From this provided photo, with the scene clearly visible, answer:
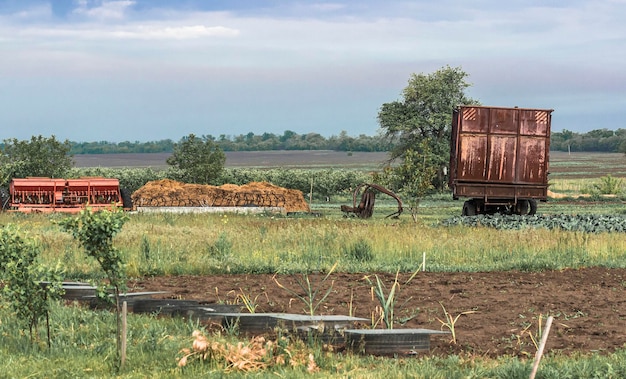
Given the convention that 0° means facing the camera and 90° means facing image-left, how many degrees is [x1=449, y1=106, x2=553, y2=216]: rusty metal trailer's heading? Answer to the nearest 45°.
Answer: approximately 180°

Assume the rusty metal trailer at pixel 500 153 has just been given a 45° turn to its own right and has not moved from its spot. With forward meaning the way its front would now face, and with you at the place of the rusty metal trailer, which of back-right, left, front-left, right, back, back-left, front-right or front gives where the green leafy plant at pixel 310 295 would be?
back-right

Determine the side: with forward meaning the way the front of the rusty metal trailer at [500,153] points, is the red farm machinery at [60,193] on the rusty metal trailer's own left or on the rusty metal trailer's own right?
on the rusty metal trailer's own left

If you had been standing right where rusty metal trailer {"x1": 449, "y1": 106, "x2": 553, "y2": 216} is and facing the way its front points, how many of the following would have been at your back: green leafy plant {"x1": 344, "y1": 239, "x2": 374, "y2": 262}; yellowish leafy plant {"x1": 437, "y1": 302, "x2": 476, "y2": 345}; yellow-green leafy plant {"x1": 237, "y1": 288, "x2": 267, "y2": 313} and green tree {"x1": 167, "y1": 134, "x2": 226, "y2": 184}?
3

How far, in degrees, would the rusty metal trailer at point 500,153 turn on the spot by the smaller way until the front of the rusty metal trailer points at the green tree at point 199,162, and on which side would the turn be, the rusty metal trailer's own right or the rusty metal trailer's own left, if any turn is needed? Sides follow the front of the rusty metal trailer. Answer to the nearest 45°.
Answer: approximately 45° to the rusty metal trailer's own left

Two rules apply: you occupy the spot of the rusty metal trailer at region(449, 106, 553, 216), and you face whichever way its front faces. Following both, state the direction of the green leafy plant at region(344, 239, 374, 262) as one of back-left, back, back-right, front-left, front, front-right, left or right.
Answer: back

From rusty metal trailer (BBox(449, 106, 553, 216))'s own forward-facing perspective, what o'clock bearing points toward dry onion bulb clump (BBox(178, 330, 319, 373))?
The dry onion bulb clump is roughly at 6 o'clock from the rusty metal trailer.

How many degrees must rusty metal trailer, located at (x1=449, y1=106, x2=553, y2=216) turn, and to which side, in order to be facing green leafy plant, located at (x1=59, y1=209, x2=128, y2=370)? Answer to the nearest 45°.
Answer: approximately 180°

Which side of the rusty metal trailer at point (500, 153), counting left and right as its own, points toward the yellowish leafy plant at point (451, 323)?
back

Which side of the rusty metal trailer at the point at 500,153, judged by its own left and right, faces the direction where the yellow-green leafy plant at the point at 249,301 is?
back
